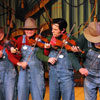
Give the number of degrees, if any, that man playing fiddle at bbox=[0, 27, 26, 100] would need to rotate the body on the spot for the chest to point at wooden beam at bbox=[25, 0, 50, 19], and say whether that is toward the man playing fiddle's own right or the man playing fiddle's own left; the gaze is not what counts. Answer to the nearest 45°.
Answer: approximately 180°

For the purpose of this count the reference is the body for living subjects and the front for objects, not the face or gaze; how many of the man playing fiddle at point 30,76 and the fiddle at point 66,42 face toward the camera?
2

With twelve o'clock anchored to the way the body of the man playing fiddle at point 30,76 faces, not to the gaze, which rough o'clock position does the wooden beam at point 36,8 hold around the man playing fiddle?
The wooden beam is roughly at 6 o'clock from the man playing fiddle.

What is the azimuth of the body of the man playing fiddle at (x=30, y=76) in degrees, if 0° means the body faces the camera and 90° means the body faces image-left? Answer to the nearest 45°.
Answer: approximately 0°

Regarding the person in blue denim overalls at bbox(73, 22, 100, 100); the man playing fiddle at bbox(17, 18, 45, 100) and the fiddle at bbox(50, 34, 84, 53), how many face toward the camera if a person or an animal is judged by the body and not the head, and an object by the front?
3

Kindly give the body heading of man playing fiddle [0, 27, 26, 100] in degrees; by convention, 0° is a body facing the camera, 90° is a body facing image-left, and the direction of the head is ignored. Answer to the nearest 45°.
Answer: approximately 0°

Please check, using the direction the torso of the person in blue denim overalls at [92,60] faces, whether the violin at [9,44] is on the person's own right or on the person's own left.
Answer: on the person's own right

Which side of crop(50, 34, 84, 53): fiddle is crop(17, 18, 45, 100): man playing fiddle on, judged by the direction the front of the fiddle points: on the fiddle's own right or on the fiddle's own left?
on the fiddle's own right

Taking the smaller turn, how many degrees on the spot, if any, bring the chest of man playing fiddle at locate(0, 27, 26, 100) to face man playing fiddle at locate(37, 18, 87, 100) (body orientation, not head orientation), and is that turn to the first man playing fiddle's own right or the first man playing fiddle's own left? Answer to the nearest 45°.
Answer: approximately 45° to the first man playing fiddle's own left

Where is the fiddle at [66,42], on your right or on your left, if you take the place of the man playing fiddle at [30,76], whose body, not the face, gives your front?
on your left
